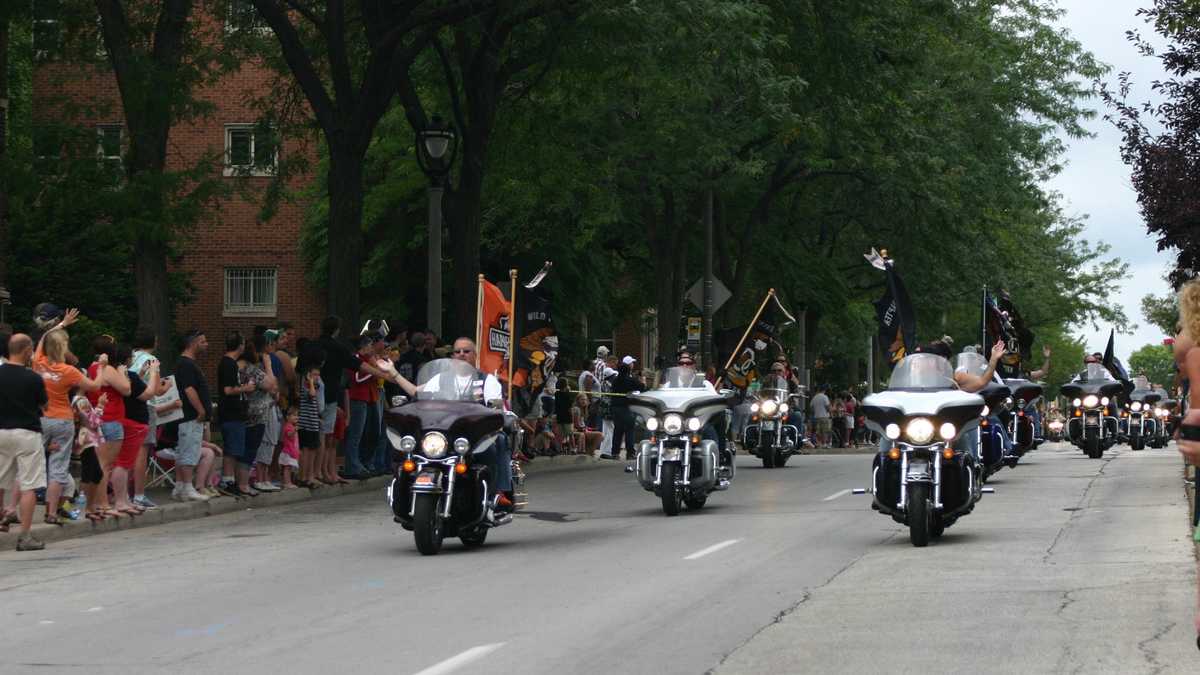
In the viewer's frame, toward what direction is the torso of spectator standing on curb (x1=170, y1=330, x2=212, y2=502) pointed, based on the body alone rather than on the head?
to the viewer's right

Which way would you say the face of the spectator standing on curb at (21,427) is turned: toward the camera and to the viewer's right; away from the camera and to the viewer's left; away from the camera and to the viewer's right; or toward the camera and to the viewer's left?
away from the camera and to the viewer's right

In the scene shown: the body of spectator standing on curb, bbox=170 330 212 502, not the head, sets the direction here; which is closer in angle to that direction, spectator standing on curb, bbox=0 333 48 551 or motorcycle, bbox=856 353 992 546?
the motorcycle

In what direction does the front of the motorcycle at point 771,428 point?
toward the camera

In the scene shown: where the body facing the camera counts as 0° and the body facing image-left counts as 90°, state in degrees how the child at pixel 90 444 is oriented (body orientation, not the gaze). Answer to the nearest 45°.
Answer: approximately 270°

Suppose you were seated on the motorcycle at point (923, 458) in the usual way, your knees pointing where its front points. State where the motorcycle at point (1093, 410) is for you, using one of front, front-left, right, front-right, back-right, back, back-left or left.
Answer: back

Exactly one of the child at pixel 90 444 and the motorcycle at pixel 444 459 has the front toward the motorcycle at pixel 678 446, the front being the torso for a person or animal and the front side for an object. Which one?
the child

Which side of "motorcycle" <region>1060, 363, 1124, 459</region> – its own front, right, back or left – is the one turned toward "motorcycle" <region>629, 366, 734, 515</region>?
front

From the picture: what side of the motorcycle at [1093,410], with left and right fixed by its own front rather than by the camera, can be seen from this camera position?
front

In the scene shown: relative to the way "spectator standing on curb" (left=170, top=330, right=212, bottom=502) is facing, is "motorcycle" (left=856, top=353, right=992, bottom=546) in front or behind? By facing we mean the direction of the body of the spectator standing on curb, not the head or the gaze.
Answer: in front

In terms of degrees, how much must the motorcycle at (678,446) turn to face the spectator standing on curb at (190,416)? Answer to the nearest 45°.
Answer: approximately 90° to its right

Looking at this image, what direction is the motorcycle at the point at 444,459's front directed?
toward the camera

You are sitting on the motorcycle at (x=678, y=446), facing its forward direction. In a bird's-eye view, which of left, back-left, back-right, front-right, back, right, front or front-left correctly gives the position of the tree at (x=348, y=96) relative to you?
back-right

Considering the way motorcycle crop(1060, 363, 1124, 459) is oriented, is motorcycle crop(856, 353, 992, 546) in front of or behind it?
in front

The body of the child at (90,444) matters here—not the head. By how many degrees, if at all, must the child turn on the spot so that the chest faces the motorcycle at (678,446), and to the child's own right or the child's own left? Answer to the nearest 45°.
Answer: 0° — they already face it

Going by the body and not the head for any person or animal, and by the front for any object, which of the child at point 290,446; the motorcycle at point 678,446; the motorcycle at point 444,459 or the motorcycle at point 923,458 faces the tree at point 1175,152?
the child
